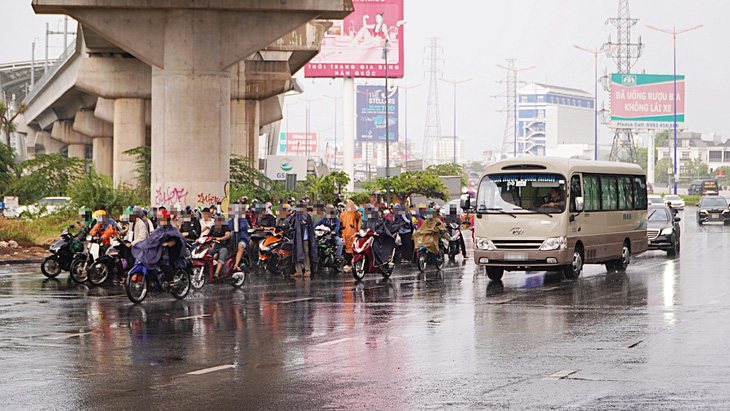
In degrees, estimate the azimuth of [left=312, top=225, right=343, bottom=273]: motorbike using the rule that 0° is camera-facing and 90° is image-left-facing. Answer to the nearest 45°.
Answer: approximately 45°

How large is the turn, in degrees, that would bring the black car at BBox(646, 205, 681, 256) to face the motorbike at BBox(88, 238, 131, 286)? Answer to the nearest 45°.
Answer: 0° — it already faces it

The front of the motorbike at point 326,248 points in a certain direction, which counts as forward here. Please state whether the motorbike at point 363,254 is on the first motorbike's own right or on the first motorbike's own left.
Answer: on the first motorbike's own left

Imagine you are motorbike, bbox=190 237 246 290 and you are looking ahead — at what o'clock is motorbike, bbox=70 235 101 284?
motorbike, bbox=70 235 101 284 is roughly at 3 o'clock from motorbike, bbox=190 237 246 290.

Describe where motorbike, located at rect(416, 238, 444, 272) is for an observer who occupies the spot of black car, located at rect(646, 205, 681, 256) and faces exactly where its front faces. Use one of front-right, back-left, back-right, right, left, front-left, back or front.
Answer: front

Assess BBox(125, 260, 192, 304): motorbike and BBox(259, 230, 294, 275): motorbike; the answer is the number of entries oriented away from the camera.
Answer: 0

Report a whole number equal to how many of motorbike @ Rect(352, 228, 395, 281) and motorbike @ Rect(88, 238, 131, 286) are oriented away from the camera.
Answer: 0

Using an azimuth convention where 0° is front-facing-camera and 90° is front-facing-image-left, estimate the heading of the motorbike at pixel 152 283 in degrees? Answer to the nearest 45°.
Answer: approximately 45°

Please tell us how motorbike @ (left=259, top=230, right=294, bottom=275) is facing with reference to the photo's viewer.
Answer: facing the viewer and to the left of the viewer

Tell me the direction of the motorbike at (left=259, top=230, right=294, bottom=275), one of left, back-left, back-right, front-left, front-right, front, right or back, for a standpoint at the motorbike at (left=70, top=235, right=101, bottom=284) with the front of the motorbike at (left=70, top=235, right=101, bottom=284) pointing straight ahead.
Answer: back-left

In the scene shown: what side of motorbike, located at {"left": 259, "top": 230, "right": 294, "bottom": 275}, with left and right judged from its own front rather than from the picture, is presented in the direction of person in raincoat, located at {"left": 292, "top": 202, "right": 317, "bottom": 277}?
left
